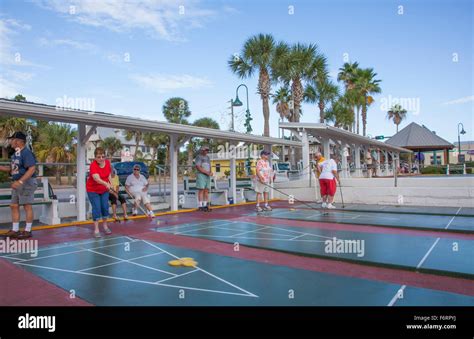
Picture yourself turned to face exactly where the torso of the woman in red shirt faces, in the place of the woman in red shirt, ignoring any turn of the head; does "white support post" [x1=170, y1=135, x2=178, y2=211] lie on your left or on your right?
on your left

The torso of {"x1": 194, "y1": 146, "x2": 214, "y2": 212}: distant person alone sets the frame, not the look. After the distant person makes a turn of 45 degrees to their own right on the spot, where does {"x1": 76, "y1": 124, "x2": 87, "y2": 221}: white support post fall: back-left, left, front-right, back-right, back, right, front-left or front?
front-right

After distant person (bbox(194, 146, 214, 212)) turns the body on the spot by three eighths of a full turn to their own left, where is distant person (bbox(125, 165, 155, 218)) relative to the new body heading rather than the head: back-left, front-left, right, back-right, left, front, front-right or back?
back-left

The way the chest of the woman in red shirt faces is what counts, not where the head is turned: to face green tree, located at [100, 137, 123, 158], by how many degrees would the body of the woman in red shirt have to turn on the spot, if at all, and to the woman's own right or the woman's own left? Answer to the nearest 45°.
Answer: approximately 135° to the woman's own left

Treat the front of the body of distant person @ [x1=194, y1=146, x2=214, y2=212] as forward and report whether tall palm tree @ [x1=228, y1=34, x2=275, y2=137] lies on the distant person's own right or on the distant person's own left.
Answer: on the distant person's own left

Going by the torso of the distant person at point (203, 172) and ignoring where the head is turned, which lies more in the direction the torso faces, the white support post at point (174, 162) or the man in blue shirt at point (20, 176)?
the man in blue shirt

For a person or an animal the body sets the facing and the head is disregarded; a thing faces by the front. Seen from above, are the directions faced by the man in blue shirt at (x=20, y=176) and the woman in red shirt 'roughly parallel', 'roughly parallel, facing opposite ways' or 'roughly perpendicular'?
roughly perpendicular
